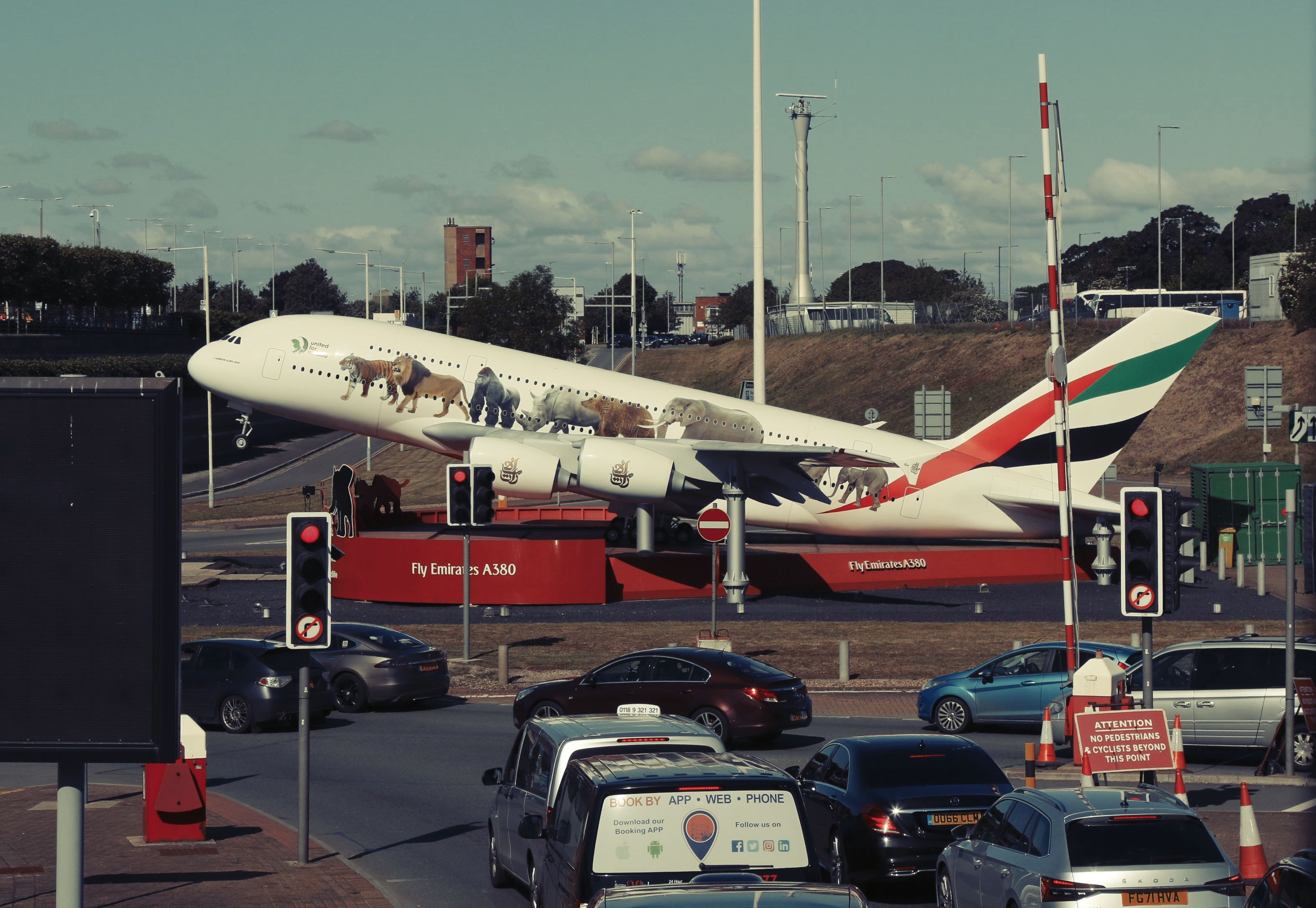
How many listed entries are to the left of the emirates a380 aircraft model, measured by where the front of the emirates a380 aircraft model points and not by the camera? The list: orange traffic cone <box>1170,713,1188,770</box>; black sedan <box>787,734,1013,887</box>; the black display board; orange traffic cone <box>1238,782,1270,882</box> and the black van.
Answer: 5

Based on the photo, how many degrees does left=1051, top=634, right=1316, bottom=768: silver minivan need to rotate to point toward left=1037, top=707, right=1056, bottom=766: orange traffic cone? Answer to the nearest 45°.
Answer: approximately 45° to its left

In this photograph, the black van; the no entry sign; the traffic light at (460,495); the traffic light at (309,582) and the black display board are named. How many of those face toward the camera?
4

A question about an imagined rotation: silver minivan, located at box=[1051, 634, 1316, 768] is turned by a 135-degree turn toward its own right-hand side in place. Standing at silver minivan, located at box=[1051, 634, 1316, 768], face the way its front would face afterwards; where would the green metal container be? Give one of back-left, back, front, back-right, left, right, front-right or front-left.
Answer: front-left

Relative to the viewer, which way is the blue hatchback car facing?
to the viewer's left

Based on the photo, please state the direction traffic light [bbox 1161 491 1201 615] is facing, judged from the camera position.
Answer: facing to the right of the viewer

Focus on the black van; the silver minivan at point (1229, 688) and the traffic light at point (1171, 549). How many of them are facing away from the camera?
1

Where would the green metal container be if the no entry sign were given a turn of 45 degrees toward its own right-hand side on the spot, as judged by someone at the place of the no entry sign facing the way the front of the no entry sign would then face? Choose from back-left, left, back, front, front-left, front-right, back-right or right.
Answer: back

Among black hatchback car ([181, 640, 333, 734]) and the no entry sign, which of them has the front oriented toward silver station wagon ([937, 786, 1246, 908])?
the no entry sign

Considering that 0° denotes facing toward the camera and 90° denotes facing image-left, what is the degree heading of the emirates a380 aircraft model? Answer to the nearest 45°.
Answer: approximately 90°

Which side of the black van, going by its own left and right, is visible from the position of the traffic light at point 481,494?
front

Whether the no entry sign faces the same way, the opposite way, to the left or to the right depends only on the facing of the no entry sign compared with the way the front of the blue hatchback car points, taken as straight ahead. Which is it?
to the left

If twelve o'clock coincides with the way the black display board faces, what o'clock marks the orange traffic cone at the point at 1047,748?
The orange traffic cone is roughly at 8 o'clock from the black display board.
